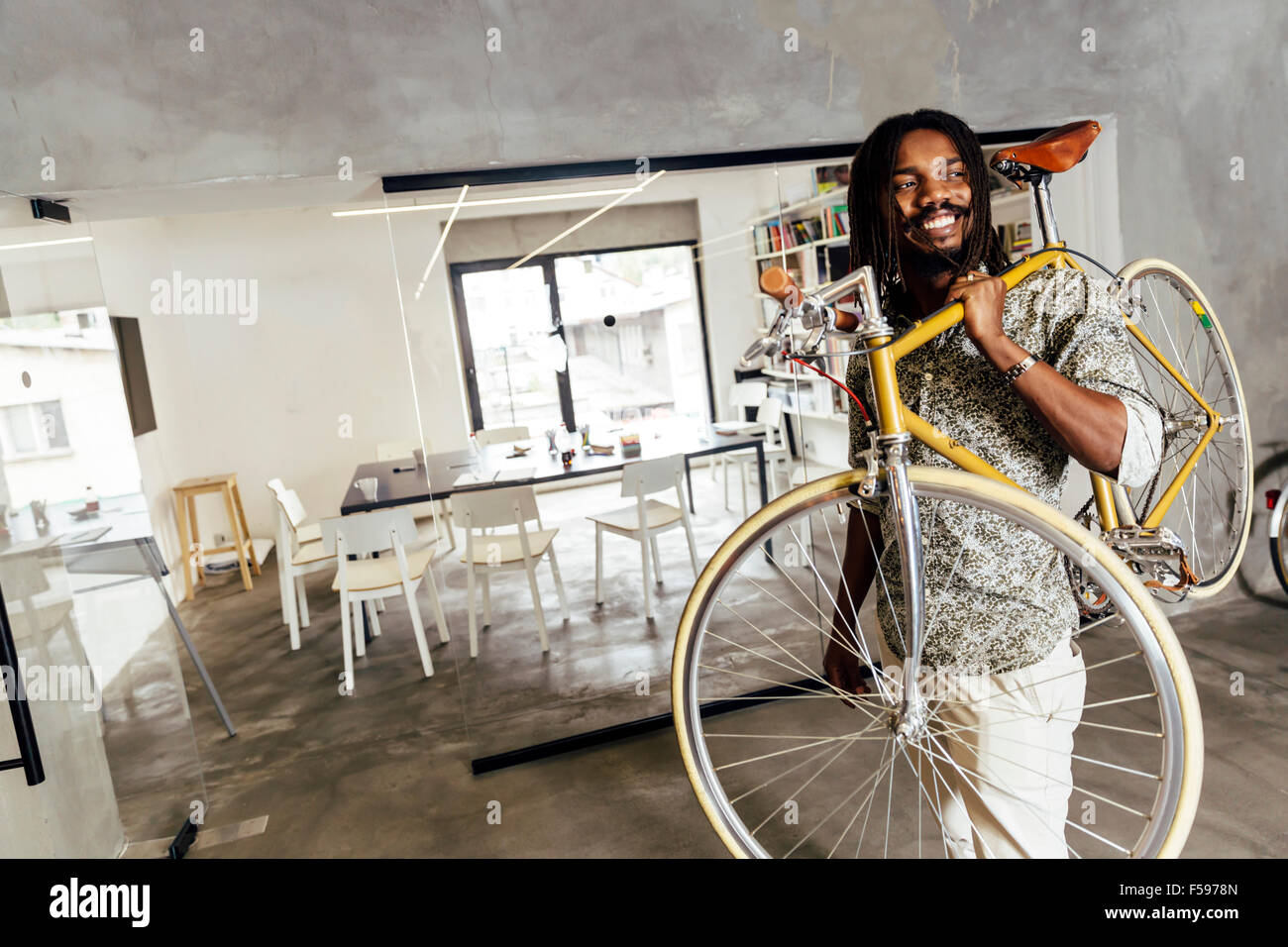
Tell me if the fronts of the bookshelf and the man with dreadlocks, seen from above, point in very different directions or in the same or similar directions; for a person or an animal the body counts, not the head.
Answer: same or similar directions

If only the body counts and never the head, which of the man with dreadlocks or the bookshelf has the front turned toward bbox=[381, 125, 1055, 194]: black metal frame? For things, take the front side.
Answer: the bookshelf

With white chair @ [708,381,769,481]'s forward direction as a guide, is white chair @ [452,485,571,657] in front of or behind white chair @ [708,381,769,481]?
in front

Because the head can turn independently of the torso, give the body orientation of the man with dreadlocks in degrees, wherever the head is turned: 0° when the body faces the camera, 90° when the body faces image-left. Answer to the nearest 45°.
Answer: approximately 45°

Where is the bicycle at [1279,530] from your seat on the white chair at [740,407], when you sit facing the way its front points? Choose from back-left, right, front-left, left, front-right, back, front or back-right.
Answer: back-left

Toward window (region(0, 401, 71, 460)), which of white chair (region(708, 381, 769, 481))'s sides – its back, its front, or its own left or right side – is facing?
front

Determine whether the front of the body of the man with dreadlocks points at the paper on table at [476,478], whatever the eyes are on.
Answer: no

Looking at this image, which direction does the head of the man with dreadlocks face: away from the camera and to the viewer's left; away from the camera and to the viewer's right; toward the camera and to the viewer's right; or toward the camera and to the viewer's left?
toward the camera and to the viewer's right

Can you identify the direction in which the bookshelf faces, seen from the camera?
facing the viewer and to the left of the viewer

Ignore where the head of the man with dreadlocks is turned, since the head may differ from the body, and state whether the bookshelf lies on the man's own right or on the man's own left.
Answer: on the man's own right

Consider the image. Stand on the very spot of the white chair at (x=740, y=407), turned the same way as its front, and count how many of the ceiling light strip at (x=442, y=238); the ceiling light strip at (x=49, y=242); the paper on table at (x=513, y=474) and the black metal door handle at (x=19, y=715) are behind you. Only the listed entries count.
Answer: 0

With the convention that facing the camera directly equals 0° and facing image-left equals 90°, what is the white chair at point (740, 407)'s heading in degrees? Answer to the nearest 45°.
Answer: approximately 45°

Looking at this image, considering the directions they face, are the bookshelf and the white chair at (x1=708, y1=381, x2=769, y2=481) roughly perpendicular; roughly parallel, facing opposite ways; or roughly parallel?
roughly parallel
